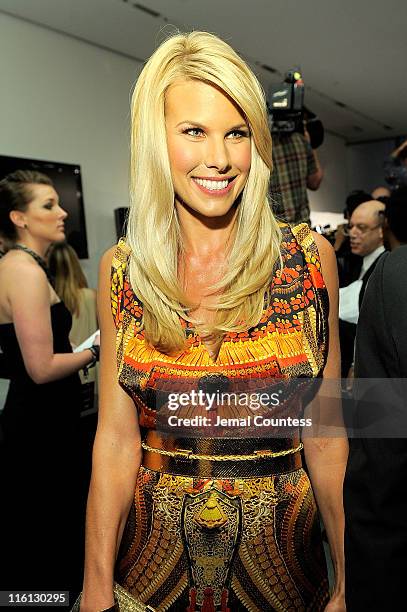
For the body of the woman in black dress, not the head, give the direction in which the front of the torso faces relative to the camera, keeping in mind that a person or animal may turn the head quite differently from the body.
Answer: to the viewer's right

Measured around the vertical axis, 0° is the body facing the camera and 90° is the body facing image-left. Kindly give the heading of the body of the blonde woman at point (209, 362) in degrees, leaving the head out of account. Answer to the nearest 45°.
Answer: approximately 0°

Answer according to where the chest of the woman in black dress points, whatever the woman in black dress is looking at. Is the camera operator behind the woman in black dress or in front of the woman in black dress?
in front

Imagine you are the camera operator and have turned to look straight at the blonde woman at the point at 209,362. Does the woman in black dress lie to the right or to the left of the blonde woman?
right

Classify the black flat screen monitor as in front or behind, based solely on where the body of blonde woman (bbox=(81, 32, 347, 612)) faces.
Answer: behind

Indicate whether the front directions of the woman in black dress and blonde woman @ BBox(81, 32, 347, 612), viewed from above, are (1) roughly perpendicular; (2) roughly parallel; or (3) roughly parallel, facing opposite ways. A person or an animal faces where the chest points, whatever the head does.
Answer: roughly perpendicular

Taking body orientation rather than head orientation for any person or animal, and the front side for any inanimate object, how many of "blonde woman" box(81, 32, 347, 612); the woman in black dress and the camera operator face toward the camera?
1

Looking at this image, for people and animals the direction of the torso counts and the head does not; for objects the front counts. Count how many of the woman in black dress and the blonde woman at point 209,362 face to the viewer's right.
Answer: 1

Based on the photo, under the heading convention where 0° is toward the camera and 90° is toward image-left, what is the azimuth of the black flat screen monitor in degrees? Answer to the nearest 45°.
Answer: approximately 315°

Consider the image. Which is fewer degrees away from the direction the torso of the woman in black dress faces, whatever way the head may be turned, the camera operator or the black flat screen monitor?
the camera operator

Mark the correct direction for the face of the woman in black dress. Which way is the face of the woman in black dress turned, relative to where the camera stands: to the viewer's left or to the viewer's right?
to the viewer's right
